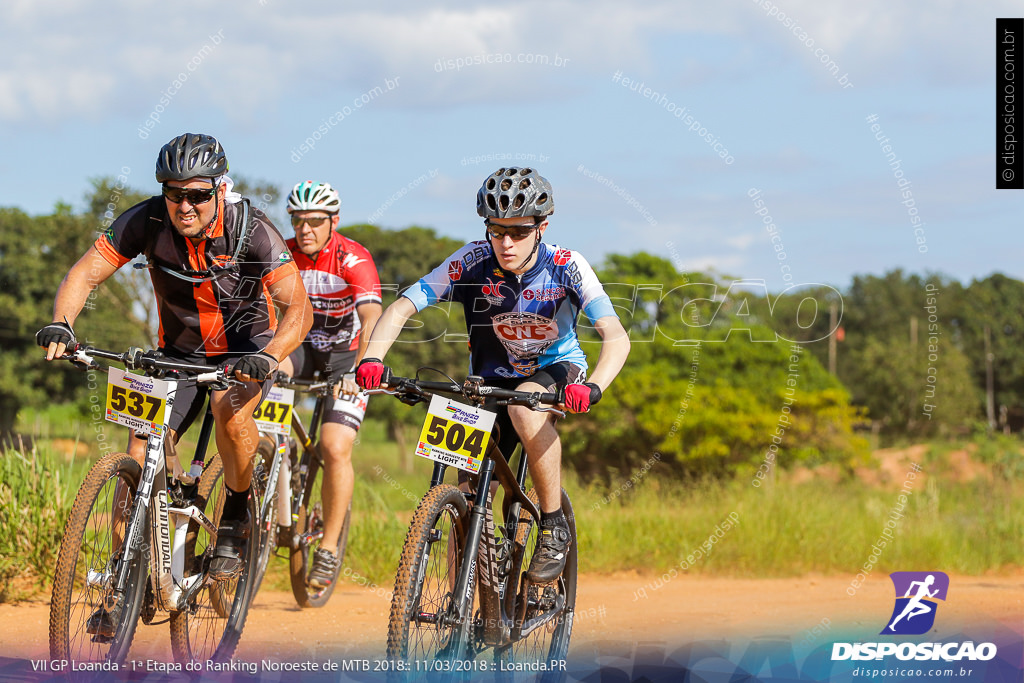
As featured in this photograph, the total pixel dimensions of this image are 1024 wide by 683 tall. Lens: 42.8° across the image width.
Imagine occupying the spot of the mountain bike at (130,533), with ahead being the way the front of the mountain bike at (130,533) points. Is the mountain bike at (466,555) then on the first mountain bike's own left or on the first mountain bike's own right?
on the first mountain bike's own left

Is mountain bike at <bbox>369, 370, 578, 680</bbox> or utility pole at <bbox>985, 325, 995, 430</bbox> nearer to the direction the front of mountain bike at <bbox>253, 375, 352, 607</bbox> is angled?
the mountain bike

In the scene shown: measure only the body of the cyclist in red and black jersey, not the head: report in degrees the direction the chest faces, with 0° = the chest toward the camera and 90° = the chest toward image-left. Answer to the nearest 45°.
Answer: approximately 45°

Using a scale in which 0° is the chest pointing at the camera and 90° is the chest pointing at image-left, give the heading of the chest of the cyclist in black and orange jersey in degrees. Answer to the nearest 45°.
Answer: approximately 45°

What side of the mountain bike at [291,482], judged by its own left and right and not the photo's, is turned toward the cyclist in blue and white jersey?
front

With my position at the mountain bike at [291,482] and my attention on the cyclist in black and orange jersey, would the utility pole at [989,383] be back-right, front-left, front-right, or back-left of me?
back-left

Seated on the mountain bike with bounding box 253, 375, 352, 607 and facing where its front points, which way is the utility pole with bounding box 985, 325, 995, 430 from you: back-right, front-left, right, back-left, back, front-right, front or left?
back

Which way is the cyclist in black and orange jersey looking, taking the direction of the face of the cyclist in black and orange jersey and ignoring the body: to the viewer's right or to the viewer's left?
to the viewer's left
